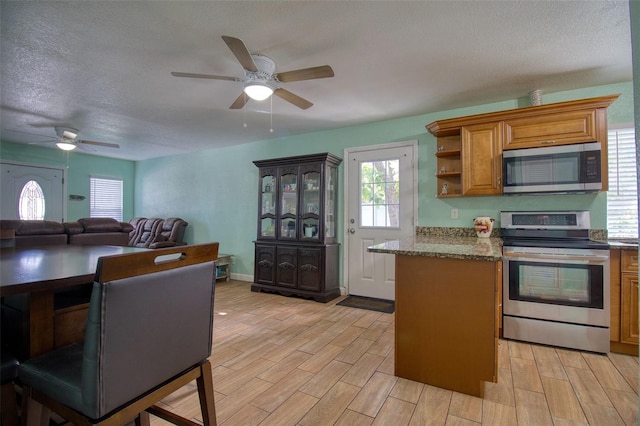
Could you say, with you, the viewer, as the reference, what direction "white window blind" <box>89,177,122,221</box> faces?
facing the viewer and to the right of the viewer

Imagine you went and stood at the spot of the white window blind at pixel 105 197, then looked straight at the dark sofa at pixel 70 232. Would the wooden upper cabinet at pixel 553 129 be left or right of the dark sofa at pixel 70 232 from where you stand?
left

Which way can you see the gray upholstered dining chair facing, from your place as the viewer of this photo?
facing away from the viewer and to the left of the viewer

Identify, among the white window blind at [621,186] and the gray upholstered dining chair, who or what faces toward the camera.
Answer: the white window blind

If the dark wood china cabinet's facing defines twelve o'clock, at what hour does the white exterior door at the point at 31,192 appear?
The white exterior door is roughly at 2 o'clock from the dark wood china cabinet.

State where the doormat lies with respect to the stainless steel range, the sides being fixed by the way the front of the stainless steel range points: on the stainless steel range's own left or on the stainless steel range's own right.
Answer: on the stainless steel range's own right

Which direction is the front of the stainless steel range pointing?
toward the camera

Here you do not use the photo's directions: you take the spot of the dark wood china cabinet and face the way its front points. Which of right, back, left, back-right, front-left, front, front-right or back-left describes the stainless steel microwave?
left

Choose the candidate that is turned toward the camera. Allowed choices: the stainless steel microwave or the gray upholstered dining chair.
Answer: the stainless steel microwave

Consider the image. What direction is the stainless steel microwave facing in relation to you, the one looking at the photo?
facing the viewer

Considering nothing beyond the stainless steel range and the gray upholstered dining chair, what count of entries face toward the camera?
1
